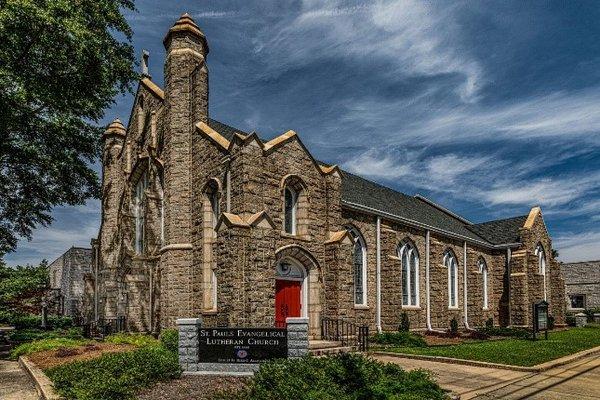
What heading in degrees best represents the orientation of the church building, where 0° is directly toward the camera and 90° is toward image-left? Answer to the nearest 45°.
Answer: approximately 45°

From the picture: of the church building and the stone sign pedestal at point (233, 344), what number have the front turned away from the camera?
0

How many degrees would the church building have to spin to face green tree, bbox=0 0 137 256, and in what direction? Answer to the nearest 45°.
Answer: approximately 45° to its right

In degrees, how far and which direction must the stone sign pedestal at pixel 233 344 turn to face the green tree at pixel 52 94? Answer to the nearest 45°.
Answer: approximately 135° to its right

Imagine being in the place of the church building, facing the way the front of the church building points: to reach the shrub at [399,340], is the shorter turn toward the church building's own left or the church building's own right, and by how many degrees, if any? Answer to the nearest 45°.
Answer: approximately 135° to the church building's own left

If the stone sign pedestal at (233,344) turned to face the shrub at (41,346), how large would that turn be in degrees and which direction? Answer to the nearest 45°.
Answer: approximately 135° to its right

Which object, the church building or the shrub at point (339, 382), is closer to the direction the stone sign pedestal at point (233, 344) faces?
the shrub
